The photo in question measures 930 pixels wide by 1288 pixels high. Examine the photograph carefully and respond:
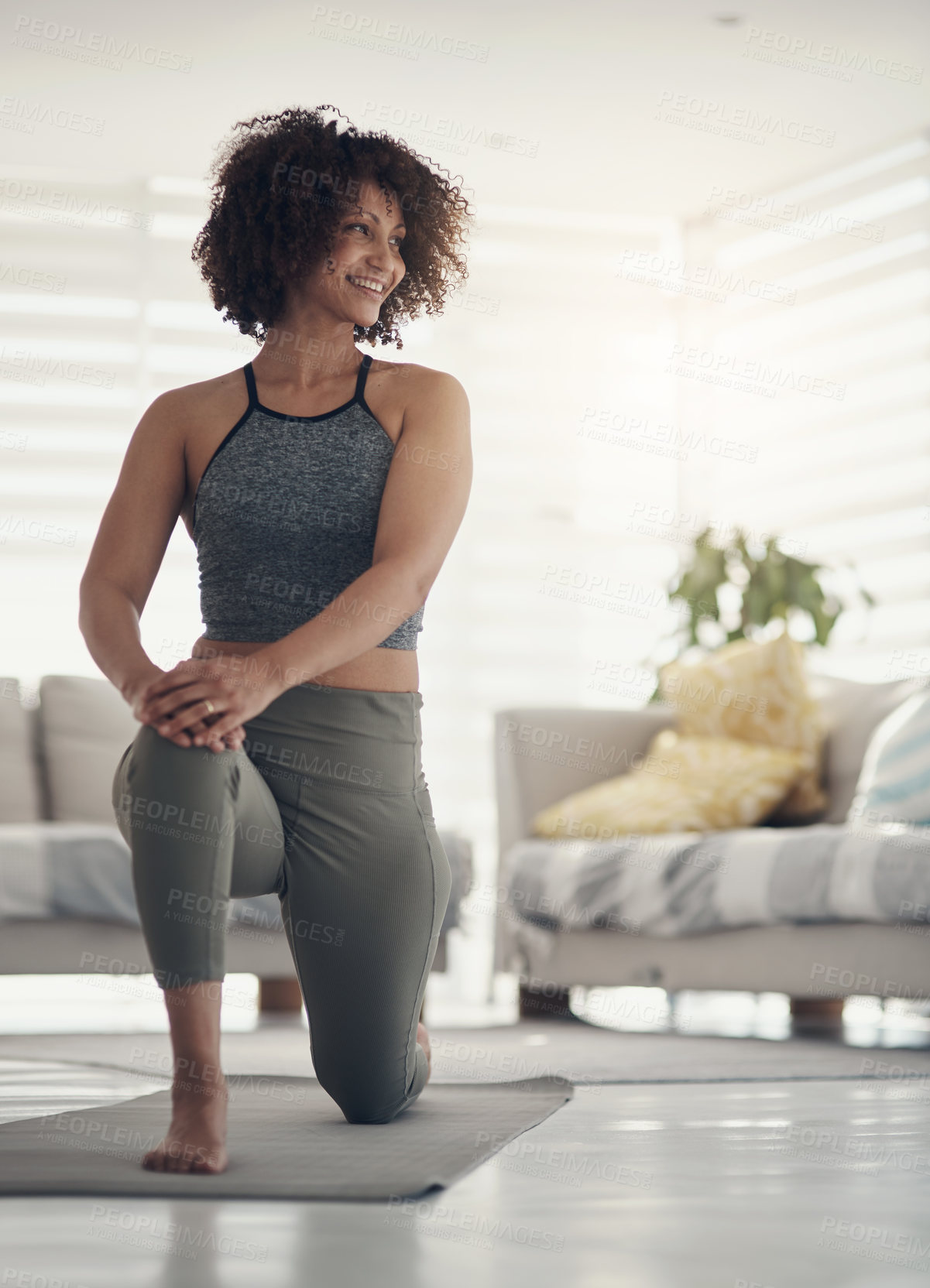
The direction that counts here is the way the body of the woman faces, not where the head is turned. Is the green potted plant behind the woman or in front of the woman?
behind

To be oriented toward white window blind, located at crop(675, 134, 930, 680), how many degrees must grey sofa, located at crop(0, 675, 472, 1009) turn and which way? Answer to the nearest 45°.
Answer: approximately 135° to its left

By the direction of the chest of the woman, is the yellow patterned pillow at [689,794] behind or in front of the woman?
behind

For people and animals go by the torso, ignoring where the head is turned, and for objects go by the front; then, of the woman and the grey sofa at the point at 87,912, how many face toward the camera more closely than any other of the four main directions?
2

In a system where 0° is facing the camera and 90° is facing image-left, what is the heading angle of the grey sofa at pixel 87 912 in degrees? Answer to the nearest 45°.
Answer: approximately 0°

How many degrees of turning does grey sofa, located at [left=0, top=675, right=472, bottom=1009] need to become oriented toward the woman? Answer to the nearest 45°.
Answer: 0° — it already faces them
